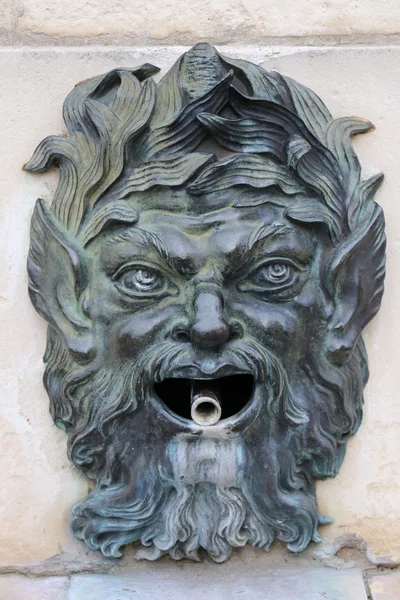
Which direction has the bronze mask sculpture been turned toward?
toward the camera
